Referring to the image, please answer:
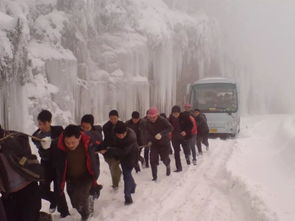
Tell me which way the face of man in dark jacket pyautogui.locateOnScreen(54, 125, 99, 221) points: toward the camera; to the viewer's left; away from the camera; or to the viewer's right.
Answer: toward the camera

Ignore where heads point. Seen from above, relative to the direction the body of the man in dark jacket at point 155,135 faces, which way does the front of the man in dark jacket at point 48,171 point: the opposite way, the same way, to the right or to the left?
the same way

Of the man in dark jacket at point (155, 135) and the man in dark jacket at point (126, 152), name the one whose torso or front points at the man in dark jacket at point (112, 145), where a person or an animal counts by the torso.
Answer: the man in dark jacket at point (155, 135)

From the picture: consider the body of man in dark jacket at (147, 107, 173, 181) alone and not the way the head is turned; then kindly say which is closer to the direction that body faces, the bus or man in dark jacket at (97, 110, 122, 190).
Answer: the man in dark jacket

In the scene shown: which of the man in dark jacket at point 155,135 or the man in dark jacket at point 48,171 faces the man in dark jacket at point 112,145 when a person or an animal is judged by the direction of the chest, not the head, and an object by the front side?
the man in dark jacket at point 155,135

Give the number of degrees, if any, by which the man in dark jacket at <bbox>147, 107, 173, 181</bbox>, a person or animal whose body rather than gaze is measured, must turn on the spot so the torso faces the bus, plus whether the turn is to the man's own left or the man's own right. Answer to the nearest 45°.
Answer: approximately 135° to the man's own right

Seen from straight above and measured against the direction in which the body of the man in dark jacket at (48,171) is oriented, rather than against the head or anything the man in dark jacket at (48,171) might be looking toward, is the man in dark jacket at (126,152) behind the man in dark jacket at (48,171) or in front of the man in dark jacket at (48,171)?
behind

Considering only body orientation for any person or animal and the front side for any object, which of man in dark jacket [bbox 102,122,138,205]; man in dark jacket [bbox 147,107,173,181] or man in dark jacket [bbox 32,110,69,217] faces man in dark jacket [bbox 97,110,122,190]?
man in dark jacket [bbox 147,107,173,181]

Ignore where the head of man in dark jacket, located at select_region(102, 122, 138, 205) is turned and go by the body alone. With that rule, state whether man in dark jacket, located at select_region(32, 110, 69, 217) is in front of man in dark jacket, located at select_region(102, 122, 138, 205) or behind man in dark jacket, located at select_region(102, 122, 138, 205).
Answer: in front

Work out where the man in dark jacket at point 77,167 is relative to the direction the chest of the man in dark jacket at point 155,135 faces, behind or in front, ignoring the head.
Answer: in front

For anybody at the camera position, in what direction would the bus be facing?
facing the viewer

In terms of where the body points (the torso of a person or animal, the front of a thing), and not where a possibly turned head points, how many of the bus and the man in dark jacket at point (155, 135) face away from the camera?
0

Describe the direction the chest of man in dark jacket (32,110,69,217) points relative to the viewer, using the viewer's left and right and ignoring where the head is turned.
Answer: facing the viewer and to the left of the viewer

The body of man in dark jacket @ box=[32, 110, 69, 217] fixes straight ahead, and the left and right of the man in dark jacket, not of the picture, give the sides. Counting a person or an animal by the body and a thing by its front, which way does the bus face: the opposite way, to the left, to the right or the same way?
the same way

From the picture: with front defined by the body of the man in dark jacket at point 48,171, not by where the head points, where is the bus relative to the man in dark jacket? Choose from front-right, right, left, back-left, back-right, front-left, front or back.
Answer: back

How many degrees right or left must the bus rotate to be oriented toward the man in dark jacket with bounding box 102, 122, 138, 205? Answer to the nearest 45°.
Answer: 0° — it already faces them

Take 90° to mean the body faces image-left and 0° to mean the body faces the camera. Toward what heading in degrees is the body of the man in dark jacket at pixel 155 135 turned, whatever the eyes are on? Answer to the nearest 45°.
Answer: approximately 45°

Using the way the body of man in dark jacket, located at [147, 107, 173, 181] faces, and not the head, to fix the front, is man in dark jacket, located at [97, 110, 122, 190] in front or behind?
in front

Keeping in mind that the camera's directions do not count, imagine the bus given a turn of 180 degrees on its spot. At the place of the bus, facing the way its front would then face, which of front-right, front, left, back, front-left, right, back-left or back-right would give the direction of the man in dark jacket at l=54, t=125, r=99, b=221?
back
